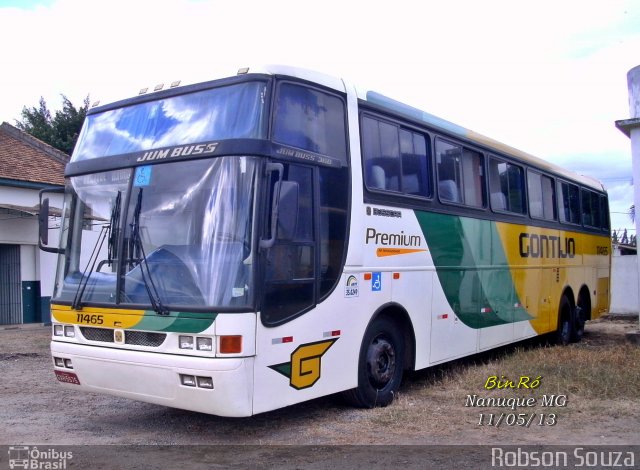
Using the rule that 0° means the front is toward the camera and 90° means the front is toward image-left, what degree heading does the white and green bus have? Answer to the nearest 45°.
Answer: approximately 45°

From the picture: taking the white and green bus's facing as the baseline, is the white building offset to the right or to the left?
on its right

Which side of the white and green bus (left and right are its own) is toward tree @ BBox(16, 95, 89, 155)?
right
